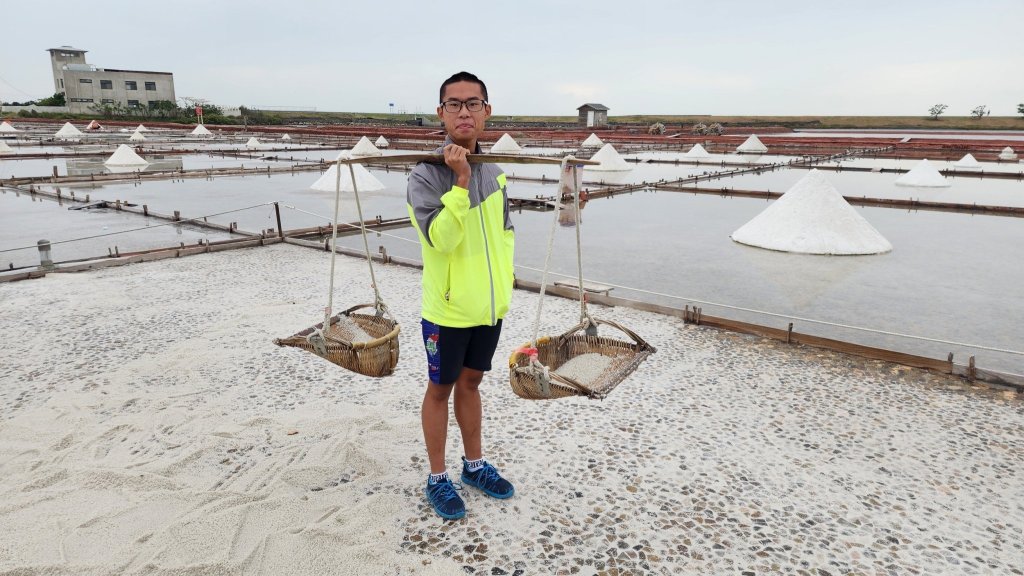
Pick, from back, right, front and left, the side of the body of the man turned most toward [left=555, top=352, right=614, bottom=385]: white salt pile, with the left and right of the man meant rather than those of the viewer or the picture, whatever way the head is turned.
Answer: left

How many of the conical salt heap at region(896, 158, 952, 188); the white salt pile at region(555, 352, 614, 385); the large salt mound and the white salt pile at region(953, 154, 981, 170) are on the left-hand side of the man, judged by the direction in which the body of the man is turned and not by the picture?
4

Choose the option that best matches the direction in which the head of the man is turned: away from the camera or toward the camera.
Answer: toward the camera

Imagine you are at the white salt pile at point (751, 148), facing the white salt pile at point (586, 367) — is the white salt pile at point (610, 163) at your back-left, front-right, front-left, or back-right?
front-right

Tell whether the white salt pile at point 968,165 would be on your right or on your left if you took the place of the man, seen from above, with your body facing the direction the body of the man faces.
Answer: on your left

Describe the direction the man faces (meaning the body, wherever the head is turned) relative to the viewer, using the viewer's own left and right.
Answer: facing the viewer and to the right of the viewer

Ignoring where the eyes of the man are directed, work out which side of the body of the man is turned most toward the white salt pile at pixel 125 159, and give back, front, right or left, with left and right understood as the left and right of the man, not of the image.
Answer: back

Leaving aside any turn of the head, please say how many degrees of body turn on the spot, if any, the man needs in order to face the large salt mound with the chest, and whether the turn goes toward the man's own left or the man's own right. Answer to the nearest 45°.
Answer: approximately 90° to the man's own left
